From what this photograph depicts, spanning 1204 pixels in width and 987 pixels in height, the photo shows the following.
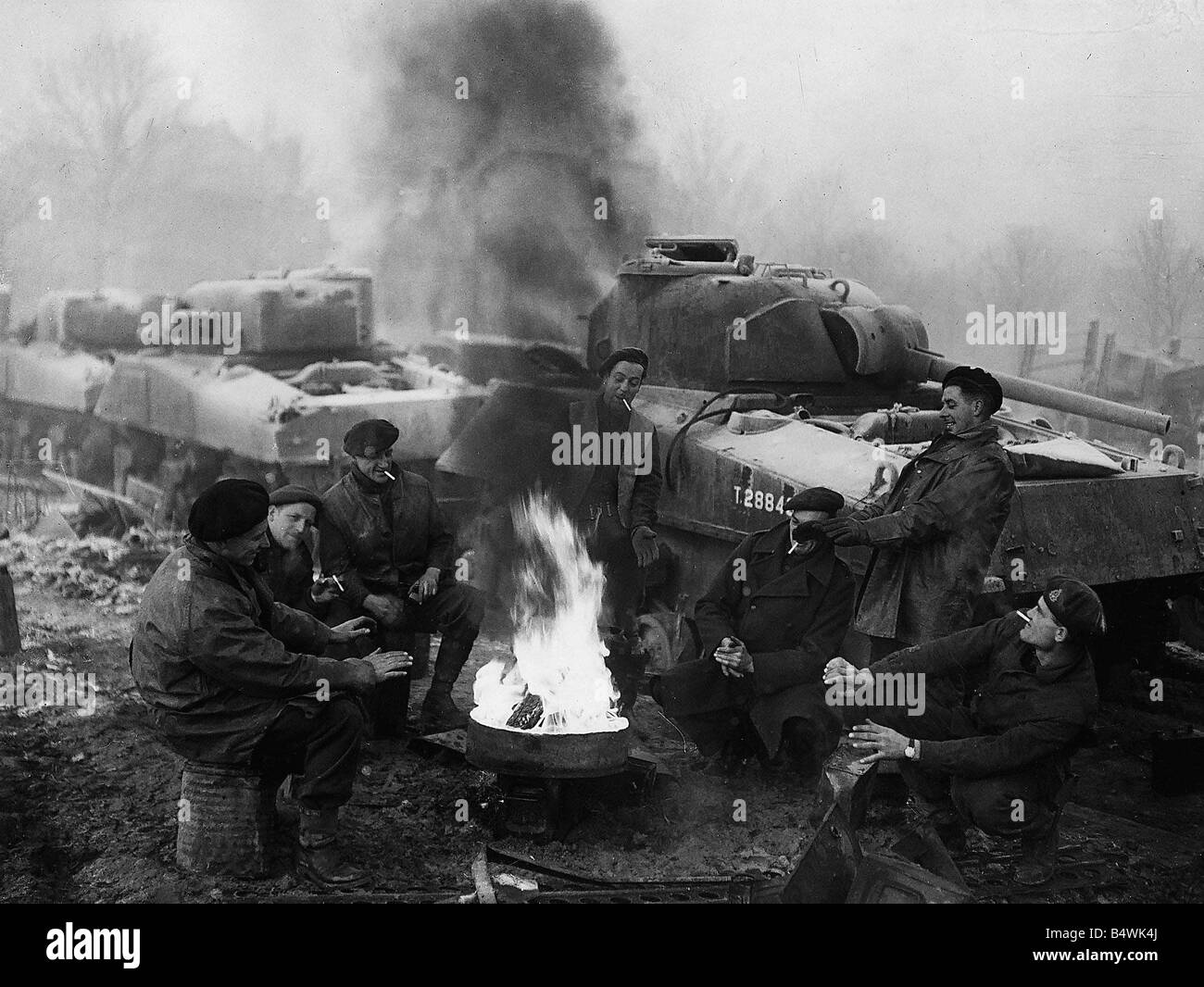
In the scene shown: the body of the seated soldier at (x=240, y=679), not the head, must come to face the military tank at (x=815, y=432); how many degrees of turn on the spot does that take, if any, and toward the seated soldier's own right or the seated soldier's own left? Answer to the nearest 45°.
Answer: approximately 45° to the seated soldier's own left

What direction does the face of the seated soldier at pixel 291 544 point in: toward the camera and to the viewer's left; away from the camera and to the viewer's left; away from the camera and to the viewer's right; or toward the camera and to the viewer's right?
toward the camera and to the viewer's right

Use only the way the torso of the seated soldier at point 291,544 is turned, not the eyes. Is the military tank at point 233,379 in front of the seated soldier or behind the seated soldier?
behind

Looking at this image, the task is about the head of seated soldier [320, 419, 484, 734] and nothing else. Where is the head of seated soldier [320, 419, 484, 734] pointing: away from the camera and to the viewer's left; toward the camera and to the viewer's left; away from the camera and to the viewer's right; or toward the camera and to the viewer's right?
toward the camera and to the viewer's right

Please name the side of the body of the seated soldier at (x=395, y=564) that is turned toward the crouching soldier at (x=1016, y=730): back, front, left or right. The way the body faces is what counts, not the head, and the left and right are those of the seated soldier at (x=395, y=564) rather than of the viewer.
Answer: front

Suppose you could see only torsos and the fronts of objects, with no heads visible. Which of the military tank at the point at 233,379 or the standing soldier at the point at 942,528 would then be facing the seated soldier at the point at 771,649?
the standing soldier

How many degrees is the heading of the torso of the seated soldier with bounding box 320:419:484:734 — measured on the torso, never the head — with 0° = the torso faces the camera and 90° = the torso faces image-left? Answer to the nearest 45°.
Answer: approximately 315°

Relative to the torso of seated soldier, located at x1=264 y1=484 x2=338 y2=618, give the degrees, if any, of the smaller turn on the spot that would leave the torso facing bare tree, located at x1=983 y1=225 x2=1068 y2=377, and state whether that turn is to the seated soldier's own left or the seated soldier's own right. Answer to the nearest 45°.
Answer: approximately 90° to the seated soldier's own left

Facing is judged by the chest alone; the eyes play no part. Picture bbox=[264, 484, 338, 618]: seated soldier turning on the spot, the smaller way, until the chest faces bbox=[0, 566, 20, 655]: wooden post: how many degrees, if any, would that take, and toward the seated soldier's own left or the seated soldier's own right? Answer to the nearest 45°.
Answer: approximately 180°

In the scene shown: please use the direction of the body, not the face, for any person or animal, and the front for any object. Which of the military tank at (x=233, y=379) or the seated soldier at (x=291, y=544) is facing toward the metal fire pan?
the seated soldier

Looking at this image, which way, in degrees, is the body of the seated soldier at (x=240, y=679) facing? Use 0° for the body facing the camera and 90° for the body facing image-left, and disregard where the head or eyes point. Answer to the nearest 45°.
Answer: approximately 270°

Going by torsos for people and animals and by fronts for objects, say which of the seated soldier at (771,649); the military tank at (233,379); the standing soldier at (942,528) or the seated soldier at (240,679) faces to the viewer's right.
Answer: the seated soldier at (240,679)

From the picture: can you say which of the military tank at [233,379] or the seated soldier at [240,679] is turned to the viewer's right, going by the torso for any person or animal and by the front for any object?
the seated soldier

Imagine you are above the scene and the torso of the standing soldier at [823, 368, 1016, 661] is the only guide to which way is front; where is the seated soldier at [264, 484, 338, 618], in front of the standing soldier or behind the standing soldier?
in front

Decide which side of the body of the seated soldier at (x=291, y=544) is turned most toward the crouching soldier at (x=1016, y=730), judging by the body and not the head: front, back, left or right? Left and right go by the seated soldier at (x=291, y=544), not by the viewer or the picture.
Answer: front
